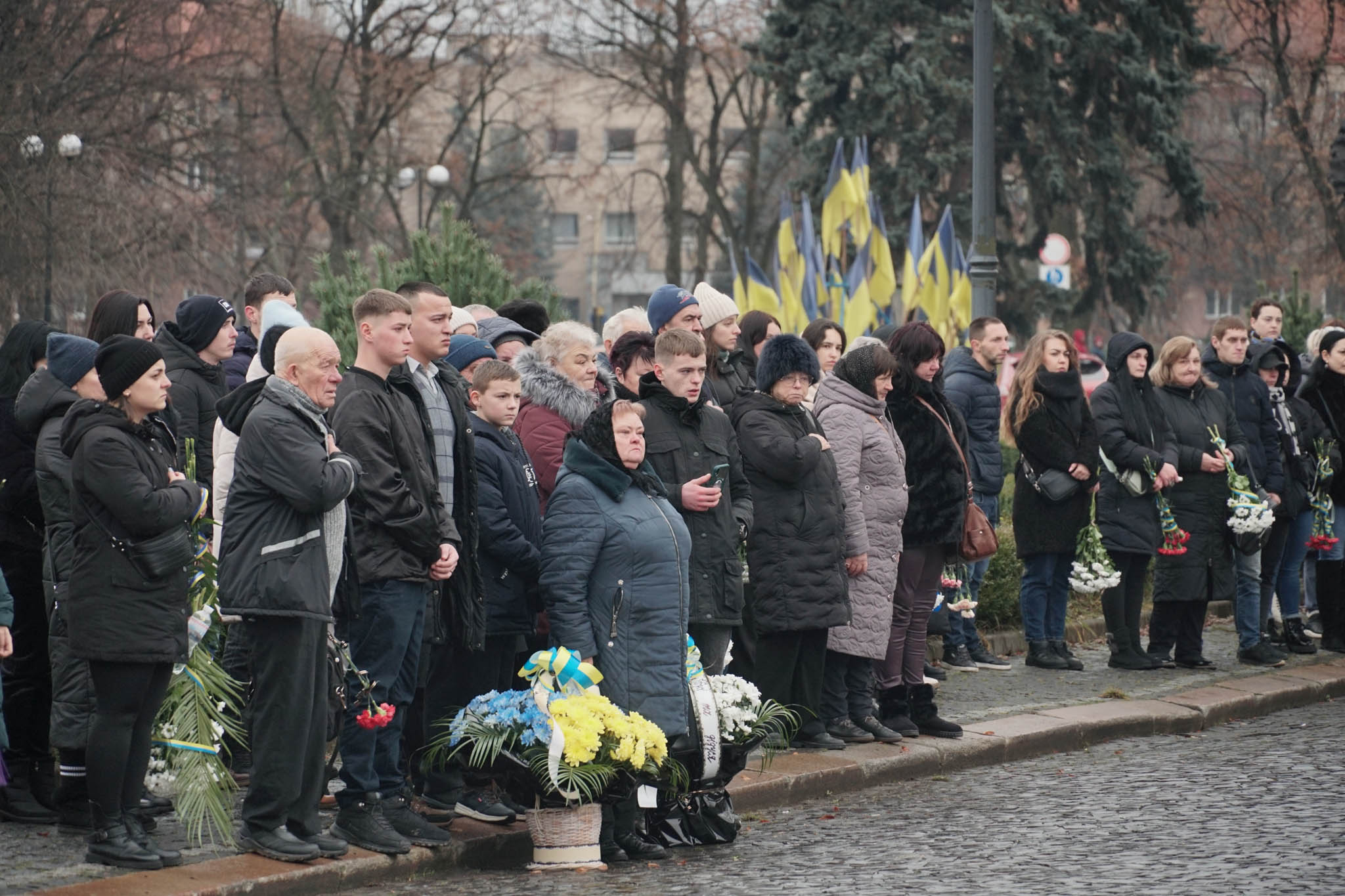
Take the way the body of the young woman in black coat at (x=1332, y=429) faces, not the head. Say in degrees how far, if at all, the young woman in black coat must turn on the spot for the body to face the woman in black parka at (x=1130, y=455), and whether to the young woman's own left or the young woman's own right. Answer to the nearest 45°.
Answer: approximately 90° to the young woman's own right

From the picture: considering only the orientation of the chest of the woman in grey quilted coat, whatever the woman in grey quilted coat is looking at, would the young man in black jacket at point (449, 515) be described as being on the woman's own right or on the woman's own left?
on the woman's own right

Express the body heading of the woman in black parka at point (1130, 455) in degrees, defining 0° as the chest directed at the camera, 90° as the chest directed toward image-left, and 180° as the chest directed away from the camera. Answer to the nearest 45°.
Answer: approximately 315°

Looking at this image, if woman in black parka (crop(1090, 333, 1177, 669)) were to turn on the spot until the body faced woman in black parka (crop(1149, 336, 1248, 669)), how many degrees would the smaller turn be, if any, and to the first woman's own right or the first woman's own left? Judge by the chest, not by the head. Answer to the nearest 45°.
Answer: approximately 90° to the first woman's own left

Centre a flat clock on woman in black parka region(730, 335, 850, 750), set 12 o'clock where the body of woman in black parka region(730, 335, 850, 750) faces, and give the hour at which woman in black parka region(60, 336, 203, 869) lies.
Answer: woman in black parka region(60, 336, 203, 869) is roughly at 3 o'clock from woman in black parka region(730, 335, 850, 750).

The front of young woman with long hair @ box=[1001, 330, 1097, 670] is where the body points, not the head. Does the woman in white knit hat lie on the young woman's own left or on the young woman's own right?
on the young woman's own right

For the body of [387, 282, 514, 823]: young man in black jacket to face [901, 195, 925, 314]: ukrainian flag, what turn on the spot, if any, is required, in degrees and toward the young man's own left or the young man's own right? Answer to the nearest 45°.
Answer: approximately 135° to the young man's own left

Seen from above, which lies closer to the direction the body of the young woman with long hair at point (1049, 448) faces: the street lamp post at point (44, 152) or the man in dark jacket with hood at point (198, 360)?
the man in dark jacket with hood

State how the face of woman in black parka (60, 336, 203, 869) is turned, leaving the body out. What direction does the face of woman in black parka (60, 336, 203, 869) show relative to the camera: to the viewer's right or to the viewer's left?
to the viewer's right

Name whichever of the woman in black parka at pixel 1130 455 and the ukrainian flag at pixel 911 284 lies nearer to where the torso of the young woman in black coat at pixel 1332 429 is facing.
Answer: the woman in black parka

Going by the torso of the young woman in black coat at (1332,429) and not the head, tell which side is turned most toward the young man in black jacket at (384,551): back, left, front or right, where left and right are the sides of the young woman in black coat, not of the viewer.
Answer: right

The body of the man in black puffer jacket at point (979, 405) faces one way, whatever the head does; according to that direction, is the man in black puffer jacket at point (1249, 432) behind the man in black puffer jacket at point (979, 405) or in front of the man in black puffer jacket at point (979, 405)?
in front
